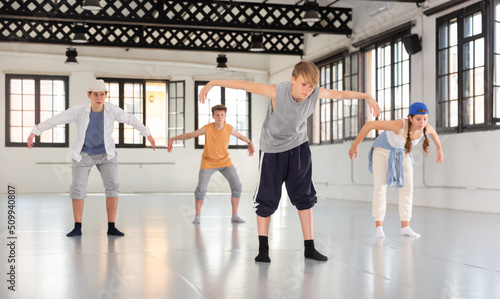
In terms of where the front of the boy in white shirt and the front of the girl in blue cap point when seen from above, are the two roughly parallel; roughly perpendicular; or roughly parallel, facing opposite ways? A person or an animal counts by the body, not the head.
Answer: roughly parallel

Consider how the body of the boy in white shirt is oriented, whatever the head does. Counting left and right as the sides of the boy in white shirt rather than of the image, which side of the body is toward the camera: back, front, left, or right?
front

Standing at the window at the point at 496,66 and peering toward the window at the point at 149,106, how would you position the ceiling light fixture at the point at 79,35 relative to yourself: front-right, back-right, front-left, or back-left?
front-left

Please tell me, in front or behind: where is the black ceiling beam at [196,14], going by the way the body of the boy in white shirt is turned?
behind

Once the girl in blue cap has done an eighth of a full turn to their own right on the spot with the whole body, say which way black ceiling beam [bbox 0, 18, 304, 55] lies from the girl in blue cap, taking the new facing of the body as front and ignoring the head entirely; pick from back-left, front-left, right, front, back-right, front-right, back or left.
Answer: back-right

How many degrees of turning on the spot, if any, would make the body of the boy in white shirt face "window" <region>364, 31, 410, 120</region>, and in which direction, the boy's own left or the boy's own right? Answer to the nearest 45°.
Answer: approximately 135° to the boy's own left

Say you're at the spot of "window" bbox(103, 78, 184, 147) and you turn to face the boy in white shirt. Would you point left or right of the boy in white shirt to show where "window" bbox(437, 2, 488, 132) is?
left

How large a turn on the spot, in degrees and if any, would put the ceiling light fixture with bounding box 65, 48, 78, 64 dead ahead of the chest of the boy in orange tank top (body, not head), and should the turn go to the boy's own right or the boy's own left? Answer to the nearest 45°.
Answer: approximately 135° to the boy's own right

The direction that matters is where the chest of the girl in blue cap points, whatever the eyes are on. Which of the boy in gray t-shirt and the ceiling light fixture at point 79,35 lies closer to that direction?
the boy in gray t-shirt

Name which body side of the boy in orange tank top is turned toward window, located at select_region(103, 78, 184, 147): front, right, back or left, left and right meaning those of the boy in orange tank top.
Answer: back

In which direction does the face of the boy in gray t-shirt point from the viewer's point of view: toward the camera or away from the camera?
toward the camera

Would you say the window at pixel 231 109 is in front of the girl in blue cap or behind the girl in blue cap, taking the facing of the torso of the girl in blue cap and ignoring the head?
behind

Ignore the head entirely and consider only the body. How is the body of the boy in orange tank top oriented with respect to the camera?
toward the camera
